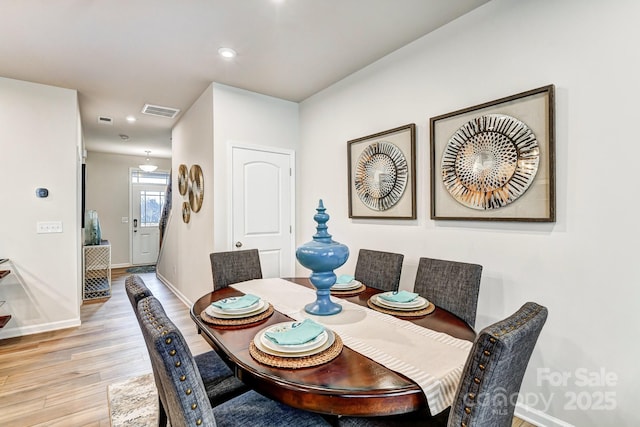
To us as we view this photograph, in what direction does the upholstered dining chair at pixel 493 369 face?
facing away from the viewer and to the left of the viewer

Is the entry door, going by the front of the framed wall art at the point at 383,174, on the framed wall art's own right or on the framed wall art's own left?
on the framed wall art's own right

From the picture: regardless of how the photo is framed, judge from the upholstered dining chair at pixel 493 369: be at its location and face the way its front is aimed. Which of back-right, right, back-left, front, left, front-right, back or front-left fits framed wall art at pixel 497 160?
front-right

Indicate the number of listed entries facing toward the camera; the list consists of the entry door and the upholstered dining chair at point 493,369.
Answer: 1

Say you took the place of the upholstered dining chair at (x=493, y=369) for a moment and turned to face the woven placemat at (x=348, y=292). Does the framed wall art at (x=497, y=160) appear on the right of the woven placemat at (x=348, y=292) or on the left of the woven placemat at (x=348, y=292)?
right

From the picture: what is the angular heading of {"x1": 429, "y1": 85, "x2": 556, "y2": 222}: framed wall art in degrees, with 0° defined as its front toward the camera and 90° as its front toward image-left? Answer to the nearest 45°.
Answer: approximately 45°

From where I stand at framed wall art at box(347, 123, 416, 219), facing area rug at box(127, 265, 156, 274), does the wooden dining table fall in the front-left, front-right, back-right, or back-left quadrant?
back-left

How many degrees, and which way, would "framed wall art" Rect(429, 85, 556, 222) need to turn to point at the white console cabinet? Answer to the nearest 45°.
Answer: approximately 45° to its right
